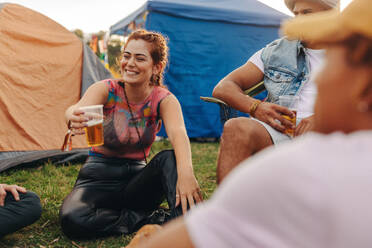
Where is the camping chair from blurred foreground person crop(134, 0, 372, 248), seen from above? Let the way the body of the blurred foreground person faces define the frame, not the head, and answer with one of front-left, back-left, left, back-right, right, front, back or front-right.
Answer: front-right

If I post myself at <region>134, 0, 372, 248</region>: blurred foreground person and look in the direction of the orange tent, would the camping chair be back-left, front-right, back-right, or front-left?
front-right

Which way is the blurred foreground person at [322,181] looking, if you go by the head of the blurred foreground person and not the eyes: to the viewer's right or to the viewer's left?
to the viewer's left

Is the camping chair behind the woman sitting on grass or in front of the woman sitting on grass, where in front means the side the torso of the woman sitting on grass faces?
behind

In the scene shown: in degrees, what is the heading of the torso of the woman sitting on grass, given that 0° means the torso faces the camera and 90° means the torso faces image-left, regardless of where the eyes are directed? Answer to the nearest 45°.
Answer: approximately 45°

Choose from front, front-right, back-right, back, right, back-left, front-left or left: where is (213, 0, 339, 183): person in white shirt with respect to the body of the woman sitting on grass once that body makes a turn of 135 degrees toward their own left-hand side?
front

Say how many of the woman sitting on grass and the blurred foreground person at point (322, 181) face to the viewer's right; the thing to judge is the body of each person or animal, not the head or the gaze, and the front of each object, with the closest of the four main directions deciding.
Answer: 0

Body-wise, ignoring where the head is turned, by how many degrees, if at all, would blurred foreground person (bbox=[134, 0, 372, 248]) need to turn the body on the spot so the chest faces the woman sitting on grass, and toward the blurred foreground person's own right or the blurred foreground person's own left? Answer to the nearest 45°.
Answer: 0° — they already face them

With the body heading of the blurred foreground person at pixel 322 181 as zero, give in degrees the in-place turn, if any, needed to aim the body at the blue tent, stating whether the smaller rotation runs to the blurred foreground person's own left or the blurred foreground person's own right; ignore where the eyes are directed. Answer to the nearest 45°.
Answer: approximately 45° to the blurred foreground person's own right

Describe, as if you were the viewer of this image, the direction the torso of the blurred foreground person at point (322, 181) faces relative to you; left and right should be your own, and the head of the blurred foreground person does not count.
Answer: facing away from the viewer and to the left of the viewer

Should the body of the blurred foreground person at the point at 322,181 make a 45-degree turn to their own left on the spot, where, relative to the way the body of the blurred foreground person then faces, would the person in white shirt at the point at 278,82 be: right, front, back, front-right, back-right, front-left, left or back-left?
right

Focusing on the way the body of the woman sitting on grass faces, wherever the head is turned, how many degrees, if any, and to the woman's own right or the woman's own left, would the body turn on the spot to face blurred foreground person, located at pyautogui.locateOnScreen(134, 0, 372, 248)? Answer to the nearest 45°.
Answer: approximately 45° to the woman's own left
